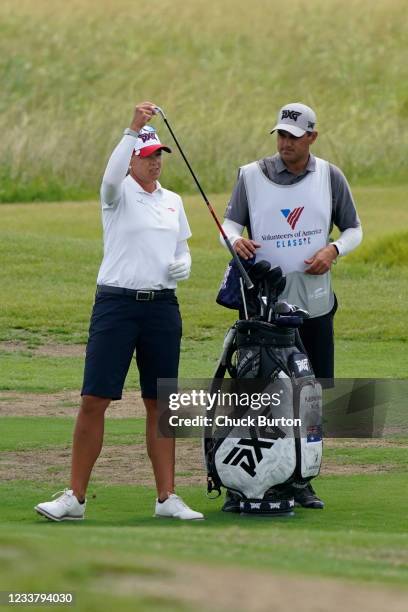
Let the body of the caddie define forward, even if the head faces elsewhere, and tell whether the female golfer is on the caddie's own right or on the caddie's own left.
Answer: on the caddie's own right

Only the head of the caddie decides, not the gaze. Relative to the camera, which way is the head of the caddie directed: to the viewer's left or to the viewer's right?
to the viewer's left

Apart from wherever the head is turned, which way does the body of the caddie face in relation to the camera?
toward the camera
